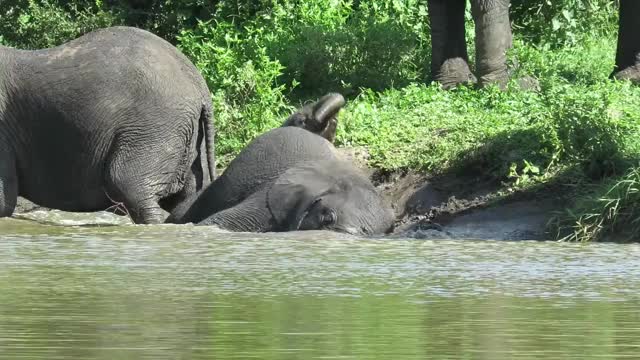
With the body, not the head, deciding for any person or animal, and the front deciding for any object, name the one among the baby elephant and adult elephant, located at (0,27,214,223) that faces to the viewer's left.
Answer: the adult elephant

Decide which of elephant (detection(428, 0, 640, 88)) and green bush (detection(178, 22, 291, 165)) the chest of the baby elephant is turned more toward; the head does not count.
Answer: the elephant

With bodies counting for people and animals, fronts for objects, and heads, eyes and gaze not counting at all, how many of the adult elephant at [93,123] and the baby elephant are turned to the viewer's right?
1

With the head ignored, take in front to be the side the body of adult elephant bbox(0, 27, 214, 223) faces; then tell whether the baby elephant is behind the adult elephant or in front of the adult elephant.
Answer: behind

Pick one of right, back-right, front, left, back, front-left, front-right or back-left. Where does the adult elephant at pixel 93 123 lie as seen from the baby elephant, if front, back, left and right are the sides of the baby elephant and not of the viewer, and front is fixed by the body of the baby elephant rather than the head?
back

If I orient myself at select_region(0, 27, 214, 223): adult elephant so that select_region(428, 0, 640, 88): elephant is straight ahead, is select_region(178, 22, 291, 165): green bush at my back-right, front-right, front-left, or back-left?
front-left

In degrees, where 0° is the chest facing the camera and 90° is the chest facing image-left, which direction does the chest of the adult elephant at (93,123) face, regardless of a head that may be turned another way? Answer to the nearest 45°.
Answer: approximately 90°

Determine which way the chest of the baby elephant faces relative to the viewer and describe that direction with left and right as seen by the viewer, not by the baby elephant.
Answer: facing to the right of the viewer

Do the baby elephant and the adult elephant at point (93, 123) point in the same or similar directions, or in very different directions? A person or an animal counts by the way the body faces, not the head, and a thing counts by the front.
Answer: very different directions
